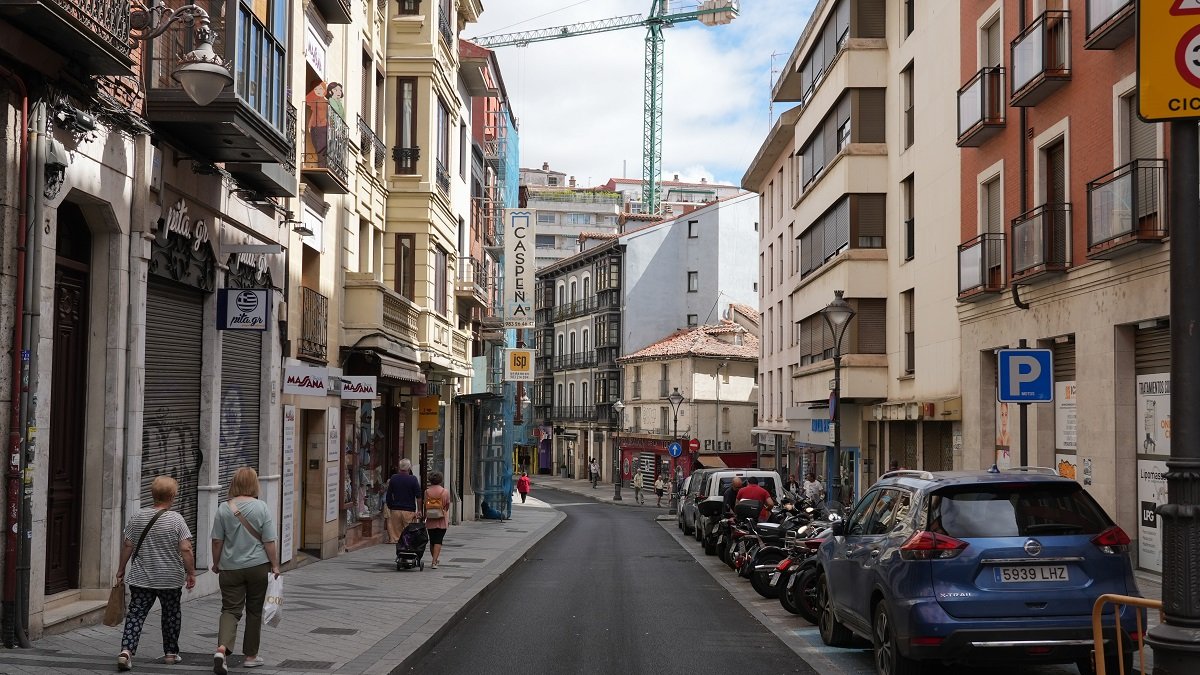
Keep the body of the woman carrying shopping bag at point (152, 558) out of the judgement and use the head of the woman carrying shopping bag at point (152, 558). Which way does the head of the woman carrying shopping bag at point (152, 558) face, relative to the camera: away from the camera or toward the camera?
away from the camera

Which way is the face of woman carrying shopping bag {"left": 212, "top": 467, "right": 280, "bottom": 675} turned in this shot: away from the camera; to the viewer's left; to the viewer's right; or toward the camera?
away from the camera

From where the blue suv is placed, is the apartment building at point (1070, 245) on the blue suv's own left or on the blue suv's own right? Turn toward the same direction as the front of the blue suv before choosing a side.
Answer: on the blue suv's own right

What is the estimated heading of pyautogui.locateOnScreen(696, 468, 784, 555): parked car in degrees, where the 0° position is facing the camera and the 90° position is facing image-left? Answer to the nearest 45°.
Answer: approximately 180°

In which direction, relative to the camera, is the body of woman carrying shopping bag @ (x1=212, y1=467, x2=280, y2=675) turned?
away from the camera
